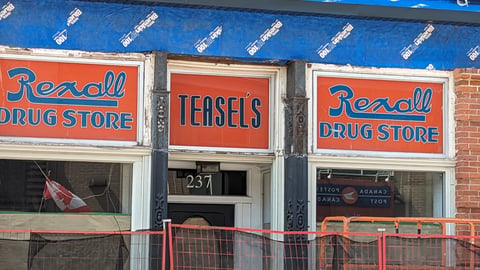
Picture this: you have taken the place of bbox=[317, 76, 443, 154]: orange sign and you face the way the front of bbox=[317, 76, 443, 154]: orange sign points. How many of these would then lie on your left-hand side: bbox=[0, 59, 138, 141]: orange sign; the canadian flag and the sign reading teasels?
0

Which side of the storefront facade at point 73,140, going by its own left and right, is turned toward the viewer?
front

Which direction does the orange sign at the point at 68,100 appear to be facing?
toward the camera

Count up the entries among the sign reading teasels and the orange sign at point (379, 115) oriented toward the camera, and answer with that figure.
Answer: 2

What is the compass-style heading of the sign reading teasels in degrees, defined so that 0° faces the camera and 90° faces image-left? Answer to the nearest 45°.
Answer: approximately 0°

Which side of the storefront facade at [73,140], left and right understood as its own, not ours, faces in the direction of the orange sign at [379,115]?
left

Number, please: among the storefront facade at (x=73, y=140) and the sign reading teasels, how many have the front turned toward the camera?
2

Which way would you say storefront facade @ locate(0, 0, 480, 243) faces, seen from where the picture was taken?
facing the viewer

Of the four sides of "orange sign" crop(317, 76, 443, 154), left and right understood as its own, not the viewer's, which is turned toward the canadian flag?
right

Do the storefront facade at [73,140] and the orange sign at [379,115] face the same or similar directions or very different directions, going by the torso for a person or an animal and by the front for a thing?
same or similar directions

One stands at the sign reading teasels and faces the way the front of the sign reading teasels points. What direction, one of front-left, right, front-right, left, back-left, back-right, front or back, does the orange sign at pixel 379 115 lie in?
left

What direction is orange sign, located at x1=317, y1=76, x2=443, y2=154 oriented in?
toward the camera

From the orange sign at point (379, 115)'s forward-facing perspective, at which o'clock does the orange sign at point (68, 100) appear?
the orange sign at point (68, 100) is roughly at 2 o'clock from the orange sign at point (379, 115).

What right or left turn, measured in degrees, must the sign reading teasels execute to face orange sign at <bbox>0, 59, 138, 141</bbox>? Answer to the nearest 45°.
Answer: approximately 90° to its right

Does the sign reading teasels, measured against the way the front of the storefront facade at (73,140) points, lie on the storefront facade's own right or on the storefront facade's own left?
on the storefront facade's own left

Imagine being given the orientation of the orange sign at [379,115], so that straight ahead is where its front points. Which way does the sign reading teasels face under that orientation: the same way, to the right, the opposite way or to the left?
the same way

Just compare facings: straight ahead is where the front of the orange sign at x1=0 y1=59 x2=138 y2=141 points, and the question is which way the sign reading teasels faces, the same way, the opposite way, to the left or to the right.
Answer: the same way

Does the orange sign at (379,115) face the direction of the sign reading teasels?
no
